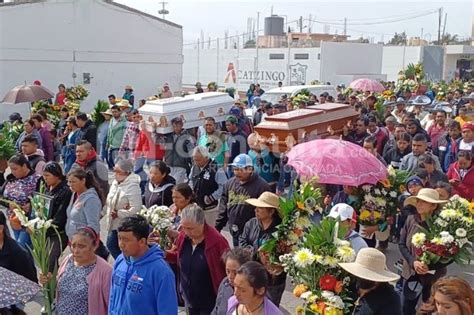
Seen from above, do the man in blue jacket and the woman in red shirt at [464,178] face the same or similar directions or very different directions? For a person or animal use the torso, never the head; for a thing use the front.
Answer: same or similar directions

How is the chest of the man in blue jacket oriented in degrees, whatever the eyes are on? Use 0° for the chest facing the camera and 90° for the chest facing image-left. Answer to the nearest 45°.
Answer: approximately 45°

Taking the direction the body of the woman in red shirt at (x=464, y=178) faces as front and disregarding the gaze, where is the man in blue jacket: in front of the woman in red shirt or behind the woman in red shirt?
in front

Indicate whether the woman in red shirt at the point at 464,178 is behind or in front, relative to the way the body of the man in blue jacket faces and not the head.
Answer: behind

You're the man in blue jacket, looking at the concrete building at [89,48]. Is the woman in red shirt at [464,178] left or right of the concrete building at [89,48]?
right

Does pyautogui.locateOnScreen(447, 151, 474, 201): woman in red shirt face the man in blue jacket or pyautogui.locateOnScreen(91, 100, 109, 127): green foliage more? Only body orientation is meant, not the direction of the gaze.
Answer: the man in blue jacket

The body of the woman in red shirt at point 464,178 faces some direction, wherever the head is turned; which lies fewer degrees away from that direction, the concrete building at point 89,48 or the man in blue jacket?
the man in blue jacket

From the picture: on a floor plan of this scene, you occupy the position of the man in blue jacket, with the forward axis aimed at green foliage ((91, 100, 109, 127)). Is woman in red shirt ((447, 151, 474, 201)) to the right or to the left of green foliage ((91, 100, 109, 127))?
right

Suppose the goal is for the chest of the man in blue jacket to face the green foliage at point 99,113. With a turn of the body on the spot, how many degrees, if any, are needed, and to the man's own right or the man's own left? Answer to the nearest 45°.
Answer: approximately 135° to the man's own right

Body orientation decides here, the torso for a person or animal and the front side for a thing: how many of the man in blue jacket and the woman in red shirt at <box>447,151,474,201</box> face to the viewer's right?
0

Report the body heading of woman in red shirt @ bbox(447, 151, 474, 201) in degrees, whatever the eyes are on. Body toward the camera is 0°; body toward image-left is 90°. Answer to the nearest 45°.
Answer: approximately 45°

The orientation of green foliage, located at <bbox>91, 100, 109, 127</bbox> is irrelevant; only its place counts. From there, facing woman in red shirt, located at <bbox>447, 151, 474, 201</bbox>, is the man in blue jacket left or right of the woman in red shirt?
right

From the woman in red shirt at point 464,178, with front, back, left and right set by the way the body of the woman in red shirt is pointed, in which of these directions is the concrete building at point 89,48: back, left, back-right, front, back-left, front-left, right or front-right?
right
